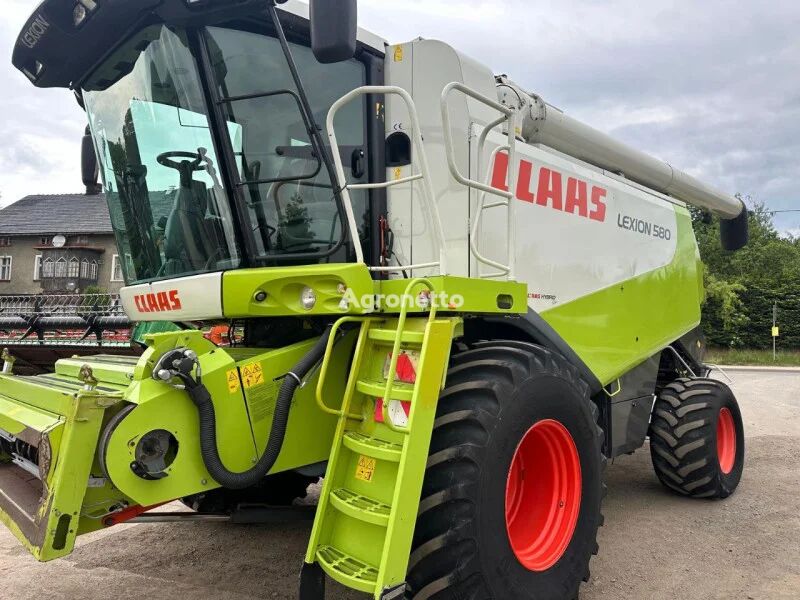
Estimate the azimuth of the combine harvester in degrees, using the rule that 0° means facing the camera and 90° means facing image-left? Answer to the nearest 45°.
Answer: approximately 45°

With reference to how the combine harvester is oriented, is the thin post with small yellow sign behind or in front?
behind

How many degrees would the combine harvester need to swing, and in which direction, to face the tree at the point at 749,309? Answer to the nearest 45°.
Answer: approximately 180°
